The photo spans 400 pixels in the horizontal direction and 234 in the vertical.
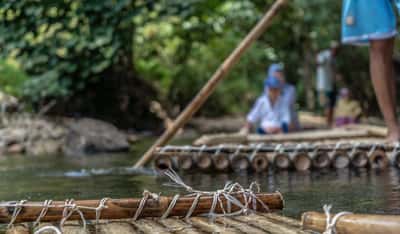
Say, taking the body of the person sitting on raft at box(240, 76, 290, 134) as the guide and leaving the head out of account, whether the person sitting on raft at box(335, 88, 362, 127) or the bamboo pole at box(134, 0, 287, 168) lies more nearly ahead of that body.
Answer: the bamboo pole

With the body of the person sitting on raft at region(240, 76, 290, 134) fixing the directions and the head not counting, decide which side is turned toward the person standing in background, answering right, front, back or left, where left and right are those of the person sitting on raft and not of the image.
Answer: back

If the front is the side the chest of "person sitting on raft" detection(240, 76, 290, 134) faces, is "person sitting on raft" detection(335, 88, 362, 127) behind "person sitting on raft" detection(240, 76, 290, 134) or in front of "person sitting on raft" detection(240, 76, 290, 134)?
behind

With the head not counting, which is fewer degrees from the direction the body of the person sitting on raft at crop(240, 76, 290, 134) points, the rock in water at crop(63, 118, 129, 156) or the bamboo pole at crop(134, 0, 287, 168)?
the bamboo pole

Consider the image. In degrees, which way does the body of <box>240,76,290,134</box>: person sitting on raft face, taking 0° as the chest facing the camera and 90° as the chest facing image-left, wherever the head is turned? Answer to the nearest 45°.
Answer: approximately 0°

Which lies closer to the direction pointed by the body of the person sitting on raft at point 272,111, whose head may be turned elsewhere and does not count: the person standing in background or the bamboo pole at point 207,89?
the bamboo pole

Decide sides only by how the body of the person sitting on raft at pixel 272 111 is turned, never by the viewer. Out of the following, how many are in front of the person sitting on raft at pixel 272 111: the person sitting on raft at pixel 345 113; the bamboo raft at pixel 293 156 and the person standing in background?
1

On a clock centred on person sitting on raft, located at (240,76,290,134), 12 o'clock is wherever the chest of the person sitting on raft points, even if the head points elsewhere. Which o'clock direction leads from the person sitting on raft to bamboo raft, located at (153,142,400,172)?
The bamboo raft is roughly at 12 o'clock from the person sitting on raft.
